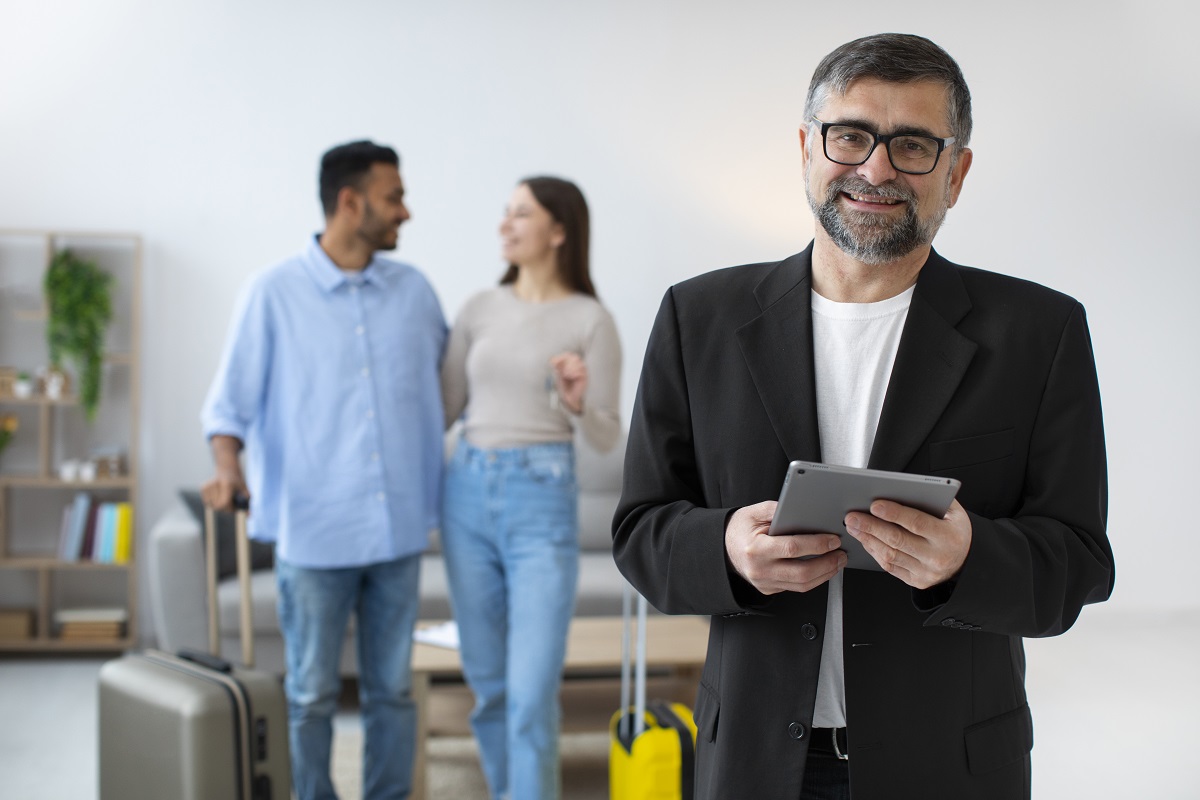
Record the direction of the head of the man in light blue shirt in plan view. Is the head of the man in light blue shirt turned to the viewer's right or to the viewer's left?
to the viewer's right

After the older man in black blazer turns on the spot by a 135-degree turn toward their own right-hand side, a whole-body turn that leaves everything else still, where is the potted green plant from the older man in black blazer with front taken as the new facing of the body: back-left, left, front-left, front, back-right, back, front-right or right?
front

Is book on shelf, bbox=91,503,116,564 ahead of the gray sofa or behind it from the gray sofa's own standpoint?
behind

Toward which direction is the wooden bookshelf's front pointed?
toward the camera

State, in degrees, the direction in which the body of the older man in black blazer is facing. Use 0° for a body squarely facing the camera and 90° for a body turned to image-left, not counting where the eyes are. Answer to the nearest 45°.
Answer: approximately 0°

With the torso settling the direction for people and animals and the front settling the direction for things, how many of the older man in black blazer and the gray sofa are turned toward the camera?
2

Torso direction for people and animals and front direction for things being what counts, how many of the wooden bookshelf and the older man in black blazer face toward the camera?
2

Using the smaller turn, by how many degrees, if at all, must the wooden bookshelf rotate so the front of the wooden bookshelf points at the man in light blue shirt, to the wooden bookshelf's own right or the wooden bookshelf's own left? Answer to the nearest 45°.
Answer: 0° — it already faces them

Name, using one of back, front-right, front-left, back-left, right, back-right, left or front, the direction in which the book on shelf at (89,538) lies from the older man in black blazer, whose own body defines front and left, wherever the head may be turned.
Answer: back-right

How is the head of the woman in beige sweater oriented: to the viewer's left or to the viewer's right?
to the viewer's left

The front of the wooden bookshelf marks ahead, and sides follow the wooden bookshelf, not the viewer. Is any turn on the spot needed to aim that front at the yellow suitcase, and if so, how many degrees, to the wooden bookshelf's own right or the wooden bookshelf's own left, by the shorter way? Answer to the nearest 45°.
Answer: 0° — it already faces it

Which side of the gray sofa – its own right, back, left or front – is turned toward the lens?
front

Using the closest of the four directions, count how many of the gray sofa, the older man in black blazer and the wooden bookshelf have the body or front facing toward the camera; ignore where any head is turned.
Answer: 3
